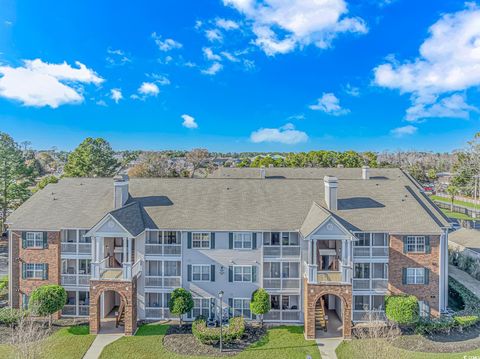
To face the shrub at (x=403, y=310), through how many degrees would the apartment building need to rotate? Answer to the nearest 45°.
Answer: approximately 90° to its left

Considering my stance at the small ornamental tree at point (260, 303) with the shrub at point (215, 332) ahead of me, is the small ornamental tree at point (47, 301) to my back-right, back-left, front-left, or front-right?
front-right

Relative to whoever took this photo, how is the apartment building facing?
facing the viewer

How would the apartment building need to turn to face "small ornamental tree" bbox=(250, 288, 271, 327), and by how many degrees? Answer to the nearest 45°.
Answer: approximately 45° to its left

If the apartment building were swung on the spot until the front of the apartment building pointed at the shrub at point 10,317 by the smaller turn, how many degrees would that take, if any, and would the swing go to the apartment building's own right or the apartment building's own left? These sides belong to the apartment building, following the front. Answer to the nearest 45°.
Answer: approximately 90° to the apartment building's own right

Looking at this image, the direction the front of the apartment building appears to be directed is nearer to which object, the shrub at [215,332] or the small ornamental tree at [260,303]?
the shrub

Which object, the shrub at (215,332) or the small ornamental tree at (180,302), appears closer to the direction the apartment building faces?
the shrub

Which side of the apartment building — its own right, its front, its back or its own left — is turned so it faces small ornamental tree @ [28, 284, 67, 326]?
right

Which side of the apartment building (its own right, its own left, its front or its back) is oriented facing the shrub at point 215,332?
front

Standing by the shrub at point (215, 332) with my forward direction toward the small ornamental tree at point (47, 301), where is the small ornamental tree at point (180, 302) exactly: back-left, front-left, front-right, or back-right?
front-right
